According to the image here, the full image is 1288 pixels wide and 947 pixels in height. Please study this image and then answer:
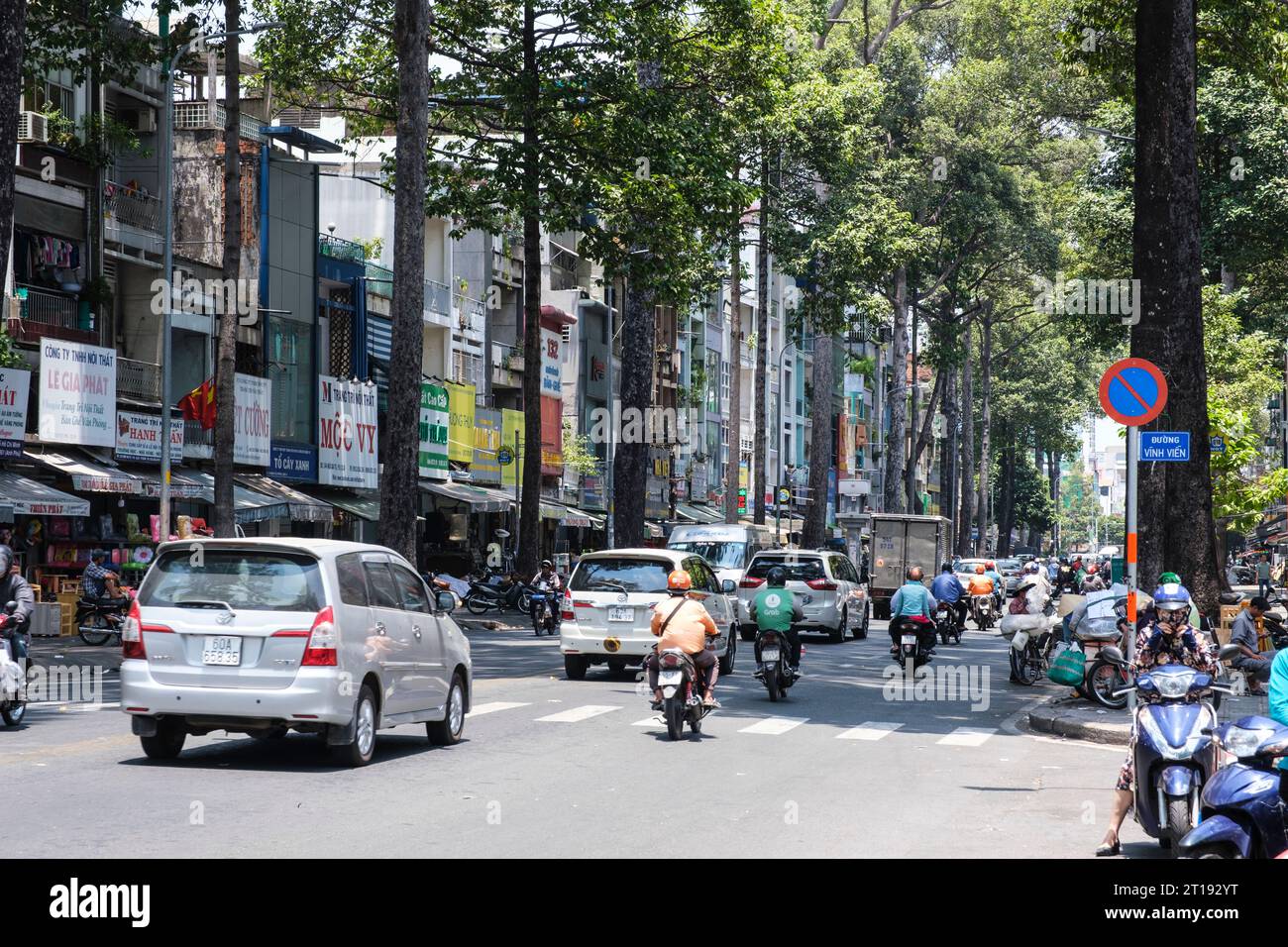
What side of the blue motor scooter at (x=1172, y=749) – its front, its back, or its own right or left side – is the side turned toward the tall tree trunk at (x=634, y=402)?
back

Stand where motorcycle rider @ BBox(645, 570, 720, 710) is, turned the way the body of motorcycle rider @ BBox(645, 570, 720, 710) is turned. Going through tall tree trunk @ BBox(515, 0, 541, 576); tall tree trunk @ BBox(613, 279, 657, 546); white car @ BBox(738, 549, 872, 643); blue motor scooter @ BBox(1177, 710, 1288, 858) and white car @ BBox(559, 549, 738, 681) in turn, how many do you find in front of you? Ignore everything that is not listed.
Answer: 4

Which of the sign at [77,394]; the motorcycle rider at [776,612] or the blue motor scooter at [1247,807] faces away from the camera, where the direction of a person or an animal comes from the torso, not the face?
the motorcycle rider

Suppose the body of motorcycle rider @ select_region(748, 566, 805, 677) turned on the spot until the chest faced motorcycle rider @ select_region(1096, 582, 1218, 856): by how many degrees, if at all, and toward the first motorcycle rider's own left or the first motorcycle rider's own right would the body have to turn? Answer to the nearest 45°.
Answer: approximately 180°

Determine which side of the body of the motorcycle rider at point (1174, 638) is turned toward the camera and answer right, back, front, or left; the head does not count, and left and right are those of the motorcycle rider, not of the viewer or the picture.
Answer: front

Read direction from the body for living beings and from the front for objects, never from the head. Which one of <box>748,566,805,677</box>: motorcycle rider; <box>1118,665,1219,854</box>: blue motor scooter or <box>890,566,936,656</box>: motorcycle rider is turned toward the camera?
the blue motor scooter

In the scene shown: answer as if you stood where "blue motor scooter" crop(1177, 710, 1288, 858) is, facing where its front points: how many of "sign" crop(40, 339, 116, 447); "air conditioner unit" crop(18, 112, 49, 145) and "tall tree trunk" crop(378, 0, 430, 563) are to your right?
3

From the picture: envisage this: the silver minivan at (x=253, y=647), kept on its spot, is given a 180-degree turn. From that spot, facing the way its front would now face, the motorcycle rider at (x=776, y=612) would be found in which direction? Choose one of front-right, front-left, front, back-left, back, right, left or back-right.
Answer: back

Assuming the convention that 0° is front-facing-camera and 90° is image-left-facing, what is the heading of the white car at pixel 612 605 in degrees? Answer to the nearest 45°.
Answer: approximately 225°

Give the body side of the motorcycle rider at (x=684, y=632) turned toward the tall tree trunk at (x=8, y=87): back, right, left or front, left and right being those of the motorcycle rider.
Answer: left

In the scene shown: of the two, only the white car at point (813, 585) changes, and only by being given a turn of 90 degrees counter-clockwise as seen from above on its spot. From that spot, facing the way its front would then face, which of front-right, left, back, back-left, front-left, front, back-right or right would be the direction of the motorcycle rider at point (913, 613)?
back-left

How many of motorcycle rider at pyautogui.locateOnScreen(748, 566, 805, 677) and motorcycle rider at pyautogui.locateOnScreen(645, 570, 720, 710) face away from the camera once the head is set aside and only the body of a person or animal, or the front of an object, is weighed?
2

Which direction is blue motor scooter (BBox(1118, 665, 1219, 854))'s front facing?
toward the camera

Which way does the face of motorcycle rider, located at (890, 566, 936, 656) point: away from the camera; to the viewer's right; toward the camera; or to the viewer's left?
away from the camera

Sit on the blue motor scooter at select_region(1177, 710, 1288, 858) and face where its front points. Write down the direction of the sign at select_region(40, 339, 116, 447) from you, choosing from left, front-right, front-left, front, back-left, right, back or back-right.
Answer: right

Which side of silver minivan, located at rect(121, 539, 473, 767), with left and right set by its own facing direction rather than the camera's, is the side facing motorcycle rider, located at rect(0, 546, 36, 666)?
left
